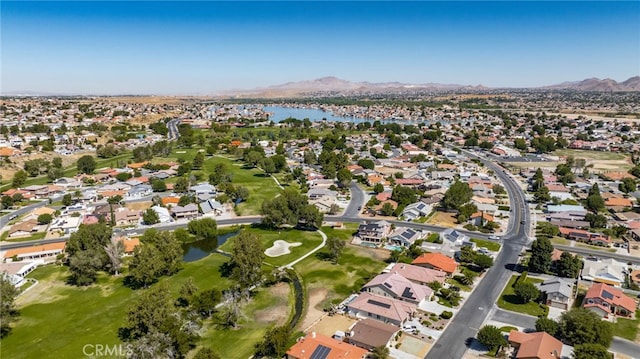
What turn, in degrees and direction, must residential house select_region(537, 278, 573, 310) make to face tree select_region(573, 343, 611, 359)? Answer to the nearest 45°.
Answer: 0° — it already faces it

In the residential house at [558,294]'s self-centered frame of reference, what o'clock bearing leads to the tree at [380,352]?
The tree is roughly at 1 o'clock from the residential house.

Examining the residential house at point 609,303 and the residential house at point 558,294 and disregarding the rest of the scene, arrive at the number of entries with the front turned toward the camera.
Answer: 2

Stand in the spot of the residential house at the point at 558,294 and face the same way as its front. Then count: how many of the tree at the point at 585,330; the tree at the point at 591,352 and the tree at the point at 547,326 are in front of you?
3

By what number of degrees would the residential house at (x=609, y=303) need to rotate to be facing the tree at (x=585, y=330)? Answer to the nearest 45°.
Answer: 0° — it already faces it

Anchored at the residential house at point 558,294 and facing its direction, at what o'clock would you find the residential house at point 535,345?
the residential house at point 535,345 is roughly at 12 o'clock from the residential house at point 558,294.

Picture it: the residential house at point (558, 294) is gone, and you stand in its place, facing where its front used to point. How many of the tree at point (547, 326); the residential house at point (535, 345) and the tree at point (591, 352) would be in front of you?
3

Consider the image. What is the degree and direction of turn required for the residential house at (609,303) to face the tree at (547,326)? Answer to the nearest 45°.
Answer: approximately 45° to its right

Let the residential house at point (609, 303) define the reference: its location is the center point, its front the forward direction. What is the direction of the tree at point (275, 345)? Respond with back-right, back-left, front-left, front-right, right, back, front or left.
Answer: front-right

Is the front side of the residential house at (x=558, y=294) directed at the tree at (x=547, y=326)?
yes

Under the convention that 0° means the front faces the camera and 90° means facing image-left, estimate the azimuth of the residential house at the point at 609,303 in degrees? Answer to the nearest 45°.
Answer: approximately 0°

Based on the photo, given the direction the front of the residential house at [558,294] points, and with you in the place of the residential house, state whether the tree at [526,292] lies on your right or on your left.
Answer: on your right
